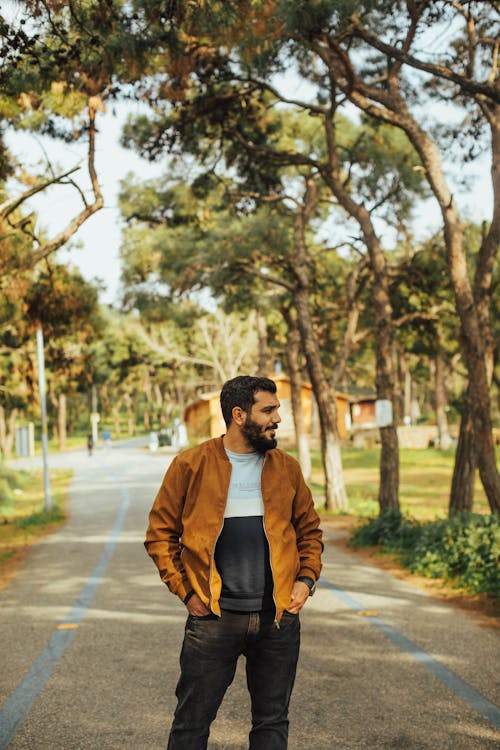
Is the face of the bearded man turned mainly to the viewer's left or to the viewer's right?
to the viewer's right

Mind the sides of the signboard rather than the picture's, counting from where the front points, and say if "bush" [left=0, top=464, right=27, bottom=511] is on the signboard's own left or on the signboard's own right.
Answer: on the signboard's own right

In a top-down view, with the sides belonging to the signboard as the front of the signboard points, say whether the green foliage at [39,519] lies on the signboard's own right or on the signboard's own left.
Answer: on the signboard's own right

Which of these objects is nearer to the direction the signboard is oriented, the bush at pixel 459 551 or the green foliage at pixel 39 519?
the bush

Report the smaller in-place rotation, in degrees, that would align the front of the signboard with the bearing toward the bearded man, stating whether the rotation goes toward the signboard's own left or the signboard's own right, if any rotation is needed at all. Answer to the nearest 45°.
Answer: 0° — it already faces them

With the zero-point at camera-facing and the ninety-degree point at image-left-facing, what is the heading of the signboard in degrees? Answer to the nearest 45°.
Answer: approximately 0°
